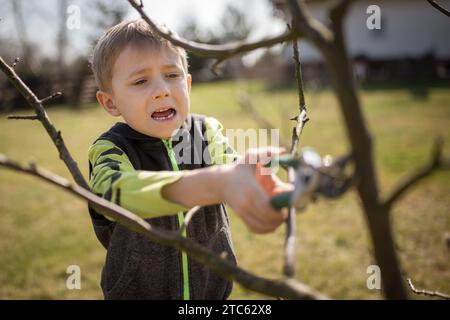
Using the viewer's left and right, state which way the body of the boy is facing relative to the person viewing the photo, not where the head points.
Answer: facing the viewer and to the right of the viewer

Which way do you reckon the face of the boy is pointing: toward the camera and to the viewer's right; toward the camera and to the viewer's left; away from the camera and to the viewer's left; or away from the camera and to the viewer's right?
toward the camera and to the viewer's right

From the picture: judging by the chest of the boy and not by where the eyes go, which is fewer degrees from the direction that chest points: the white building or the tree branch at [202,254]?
the tree branch

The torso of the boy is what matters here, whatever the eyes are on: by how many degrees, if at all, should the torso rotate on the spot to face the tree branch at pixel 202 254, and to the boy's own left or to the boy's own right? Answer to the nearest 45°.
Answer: approximately 45° to the boy's own right

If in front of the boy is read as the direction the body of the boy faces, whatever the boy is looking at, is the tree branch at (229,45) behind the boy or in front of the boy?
in front

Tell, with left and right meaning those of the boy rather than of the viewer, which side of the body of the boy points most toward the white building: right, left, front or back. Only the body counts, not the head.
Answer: back
